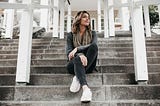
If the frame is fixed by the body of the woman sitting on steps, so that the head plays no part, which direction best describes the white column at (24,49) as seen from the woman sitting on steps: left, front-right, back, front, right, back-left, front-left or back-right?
right

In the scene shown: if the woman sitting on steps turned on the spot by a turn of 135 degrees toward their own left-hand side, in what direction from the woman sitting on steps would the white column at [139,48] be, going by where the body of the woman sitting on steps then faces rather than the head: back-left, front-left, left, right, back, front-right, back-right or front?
front-right
